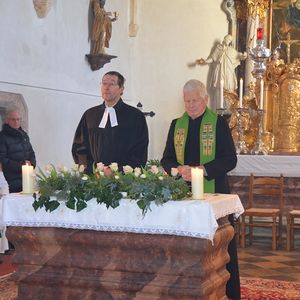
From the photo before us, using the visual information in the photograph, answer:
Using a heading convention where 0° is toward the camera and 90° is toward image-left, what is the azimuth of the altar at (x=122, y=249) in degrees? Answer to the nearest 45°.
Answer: approximately 0°

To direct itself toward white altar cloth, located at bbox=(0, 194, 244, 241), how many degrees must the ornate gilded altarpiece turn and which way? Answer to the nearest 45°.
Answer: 0° — it already faces it

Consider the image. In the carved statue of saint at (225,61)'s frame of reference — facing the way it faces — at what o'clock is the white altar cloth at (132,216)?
The white altar cloth is roughly at 12 o'clock from the carved statue of saint.

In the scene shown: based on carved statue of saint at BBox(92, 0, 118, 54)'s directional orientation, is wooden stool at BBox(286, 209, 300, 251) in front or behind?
in front

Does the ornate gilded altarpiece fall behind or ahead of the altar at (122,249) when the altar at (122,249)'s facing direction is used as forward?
behind

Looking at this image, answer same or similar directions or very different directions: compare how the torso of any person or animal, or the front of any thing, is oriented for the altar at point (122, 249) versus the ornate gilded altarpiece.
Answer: same or similar directions

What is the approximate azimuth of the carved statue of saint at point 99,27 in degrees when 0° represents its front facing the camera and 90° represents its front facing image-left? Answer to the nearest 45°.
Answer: approximately 315°

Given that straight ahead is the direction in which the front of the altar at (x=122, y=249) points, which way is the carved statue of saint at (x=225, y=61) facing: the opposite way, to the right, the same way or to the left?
the same way

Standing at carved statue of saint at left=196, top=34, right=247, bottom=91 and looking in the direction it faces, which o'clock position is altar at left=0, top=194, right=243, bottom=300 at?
The altar is roughly at 12 o'clock from the carved statue of saint.

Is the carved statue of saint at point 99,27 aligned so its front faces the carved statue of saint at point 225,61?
no

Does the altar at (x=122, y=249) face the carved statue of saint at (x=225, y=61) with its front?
no

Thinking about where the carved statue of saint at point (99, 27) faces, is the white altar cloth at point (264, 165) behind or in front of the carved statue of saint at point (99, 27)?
in front

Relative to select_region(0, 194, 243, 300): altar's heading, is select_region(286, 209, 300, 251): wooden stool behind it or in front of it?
behind

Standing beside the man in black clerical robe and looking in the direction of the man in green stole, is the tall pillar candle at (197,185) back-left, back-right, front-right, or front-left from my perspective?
front-right

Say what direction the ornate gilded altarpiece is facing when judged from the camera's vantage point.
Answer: facing the viewer

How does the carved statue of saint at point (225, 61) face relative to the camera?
toward the camera

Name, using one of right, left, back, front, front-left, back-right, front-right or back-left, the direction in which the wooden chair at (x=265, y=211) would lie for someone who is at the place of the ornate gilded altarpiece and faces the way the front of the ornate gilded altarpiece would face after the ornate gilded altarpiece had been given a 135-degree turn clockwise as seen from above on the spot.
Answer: back-left
